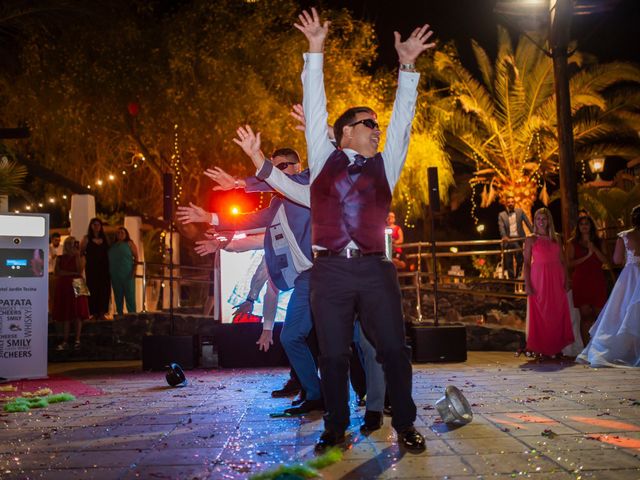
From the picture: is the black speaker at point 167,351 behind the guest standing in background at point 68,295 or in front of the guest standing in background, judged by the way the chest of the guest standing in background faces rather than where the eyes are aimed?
in front

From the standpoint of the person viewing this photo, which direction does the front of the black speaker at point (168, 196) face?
facing the viewer

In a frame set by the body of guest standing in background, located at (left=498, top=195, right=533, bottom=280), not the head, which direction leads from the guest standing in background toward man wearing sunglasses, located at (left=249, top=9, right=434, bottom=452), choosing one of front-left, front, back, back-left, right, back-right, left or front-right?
front

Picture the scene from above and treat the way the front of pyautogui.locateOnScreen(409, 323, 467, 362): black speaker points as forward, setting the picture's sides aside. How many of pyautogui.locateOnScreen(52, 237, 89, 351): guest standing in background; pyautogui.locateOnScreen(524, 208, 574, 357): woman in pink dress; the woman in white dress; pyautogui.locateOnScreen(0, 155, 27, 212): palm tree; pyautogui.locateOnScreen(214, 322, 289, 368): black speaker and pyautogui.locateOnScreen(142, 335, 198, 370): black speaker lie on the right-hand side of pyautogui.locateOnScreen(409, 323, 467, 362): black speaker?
4

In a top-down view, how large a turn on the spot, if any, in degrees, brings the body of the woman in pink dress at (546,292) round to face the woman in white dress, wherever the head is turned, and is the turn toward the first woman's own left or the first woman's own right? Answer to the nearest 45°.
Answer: approximately 45° to the first woman's own left

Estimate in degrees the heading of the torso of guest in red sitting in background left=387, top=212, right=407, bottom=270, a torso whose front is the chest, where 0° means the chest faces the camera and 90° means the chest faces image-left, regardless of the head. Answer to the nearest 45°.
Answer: approximately 45°

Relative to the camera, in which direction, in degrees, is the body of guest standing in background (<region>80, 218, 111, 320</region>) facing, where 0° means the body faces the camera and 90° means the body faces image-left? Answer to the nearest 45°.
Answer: approximately 0°

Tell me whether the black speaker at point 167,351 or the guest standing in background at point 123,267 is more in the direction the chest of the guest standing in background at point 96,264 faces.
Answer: the black speaker

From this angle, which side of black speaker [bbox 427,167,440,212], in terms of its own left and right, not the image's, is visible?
front
